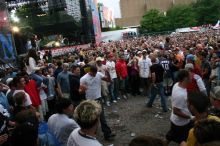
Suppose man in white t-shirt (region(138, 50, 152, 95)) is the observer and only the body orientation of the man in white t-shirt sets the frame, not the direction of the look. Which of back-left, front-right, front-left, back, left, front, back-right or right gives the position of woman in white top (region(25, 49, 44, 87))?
front-right

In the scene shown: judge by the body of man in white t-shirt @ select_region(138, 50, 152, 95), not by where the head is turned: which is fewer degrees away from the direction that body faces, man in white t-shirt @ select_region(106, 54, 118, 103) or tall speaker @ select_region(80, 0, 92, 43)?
the man in white t-shirt

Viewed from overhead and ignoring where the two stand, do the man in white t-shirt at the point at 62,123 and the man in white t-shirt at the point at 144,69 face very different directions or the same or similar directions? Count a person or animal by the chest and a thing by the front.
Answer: very different directions

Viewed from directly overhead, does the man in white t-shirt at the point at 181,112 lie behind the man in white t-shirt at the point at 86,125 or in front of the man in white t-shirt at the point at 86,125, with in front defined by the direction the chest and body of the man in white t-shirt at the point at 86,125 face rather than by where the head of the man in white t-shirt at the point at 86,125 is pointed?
in front

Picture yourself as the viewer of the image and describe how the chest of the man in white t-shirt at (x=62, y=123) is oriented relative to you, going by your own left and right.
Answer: facing away from the viewer and to the right of the viewer

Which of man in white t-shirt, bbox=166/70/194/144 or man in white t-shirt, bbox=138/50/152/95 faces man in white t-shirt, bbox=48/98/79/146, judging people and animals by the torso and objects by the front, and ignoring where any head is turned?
man in white t-shirt, bbox=138/50/152/95

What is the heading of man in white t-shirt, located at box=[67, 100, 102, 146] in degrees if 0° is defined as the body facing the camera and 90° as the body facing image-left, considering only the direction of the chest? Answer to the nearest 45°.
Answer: approximately 225°

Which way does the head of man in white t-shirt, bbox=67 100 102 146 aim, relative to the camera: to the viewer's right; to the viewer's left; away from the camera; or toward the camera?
away from the camera

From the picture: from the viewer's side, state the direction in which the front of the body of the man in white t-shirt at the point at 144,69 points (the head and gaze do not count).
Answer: toward the camera

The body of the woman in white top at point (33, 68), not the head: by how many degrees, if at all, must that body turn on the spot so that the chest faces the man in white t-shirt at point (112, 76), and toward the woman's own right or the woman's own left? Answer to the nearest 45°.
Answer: approximately 45° to the woman's own left
